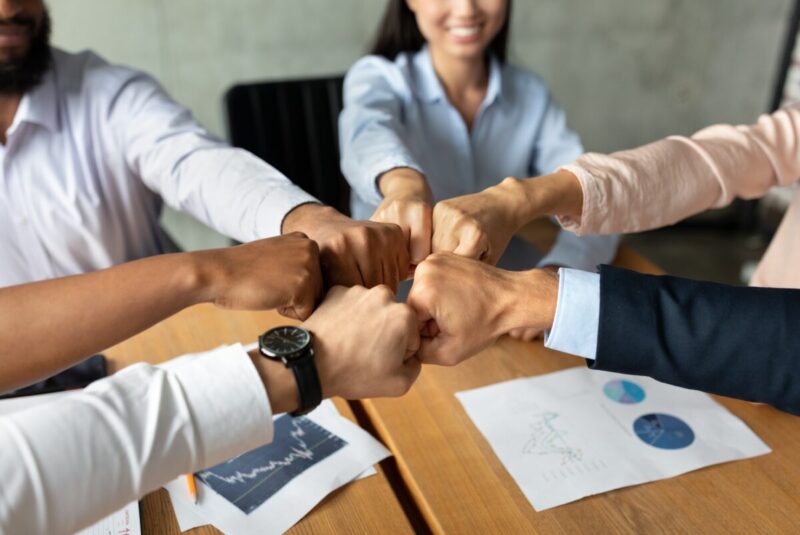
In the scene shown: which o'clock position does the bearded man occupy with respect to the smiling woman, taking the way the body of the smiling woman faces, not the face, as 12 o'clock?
The bearded man is roughly at 2 o'clock from the smiling woman.

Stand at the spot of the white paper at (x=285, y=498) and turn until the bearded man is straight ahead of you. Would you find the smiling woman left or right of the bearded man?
right

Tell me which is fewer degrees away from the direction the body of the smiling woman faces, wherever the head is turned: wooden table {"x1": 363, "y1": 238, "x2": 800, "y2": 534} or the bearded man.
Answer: the wooden table

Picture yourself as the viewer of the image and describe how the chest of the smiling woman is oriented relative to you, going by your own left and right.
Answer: facing the viewer

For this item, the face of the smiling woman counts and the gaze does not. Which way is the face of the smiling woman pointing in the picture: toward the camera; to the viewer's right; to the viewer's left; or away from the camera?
toward the camera

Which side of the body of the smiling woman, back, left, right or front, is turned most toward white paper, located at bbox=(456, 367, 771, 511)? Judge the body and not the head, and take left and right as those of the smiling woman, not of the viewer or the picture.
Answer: front

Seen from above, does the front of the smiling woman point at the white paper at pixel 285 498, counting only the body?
yes

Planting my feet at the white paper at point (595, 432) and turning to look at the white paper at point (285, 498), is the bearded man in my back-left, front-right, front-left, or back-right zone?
front-right

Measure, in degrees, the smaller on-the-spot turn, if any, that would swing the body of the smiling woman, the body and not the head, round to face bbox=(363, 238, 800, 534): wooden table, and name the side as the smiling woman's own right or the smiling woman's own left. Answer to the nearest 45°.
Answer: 0° — they already face it
